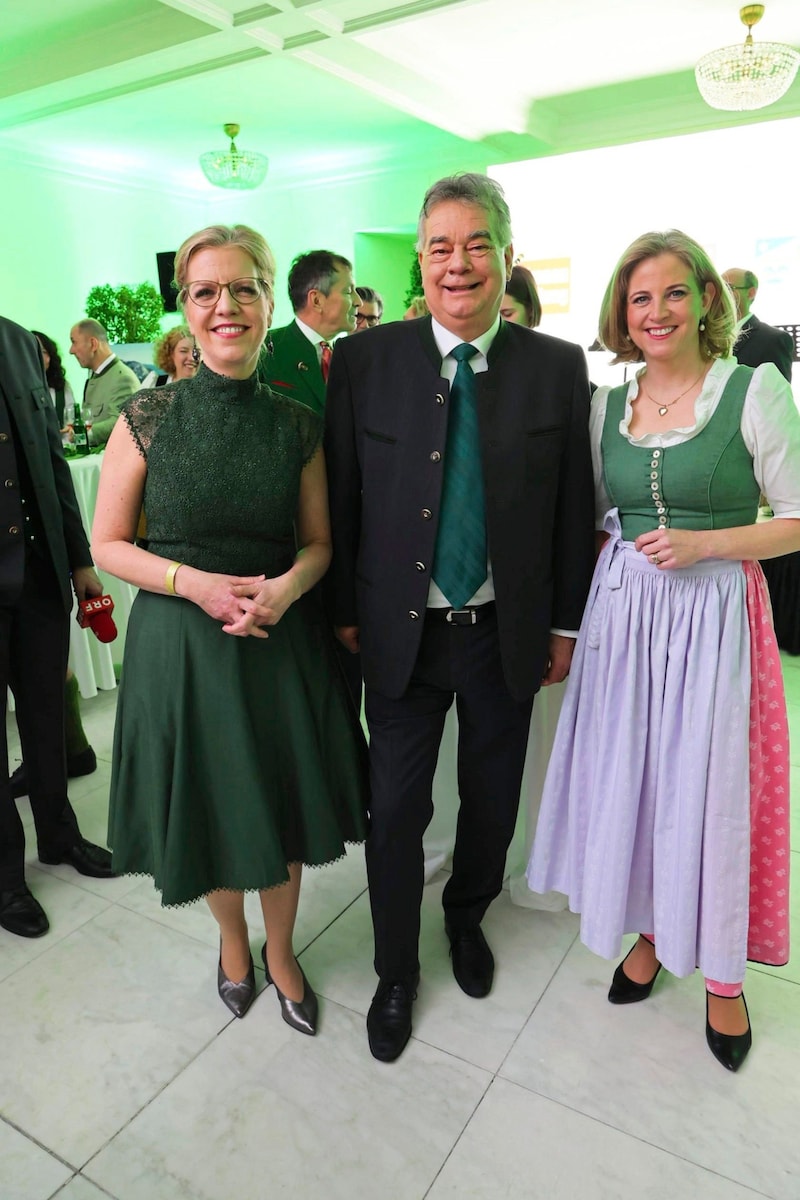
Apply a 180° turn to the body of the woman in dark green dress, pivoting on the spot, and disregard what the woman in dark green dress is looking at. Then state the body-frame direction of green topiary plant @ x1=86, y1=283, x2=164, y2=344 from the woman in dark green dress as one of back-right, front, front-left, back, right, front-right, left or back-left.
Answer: front

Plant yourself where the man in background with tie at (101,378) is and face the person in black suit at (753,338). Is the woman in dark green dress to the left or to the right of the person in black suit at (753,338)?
right

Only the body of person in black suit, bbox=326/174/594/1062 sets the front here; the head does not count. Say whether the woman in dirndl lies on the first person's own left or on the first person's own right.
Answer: on the first person's own left

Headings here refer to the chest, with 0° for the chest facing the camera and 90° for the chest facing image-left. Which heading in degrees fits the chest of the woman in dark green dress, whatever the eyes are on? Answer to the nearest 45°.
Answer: approximately 0°
